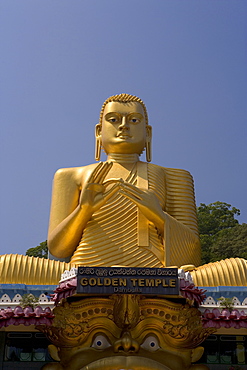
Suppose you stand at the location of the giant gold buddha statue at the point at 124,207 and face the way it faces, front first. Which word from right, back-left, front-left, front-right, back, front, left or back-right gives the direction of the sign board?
front

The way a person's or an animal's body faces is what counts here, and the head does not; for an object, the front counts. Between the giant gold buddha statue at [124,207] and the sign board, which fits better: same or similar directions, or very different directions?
same or similar directions

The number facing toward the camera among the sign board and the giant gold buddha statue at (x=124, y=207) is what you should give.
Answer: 2

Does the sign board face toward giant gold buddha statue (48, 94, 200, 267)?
no

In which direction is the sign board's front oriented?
toward the camera
